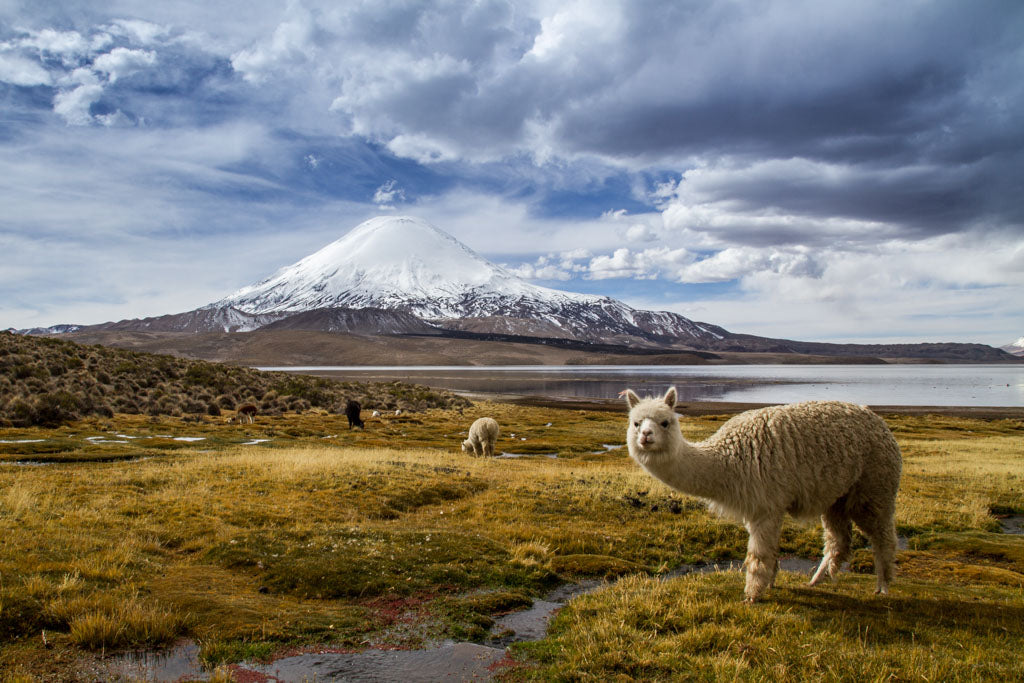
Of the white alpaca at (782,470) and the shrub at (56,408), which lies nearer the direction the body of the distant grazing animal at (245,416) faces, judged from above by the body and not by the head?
the shrub

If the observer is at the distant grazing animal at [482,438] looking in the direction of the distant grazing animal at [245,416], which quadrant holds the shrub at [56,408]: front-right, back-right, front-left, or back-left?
front-left

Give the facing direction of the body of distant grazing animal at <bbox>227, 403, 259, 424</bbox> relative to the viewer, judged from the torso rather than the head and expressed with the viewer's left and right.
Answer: facing to the left of the viewer

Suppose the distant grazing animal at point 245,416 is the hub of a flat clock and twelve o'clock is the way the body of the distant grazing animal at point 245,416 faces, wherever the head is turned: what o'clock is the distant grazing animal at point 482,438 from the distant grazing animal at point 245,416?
the distant grazing animal at point 482,438 is roughly at 8 o'clock from the distant grazing animal at point 245,416.

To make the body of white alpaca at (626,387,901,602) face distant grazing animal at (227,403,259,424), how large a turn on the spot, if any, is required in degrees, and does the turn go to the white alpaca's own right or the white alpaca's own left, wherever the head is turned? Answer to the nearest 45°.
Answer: approximately 45° to the white alpaca's own right

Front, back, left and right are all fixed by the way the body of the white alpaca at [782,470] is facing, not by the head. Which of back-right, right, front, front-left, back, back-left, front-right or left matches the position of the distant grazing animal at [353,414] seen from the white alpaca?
front-right

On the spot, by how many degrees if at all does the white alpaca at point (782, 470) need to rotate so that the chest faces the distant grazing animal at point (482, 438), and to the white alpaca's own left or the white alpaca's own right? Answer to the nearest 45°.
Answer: approximately 45° to the white alpaca's own right

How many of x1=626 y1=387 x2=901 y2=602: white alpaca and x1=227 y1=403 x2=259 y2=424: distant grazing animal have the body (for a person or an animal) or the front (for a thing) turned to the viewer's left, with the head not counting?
2

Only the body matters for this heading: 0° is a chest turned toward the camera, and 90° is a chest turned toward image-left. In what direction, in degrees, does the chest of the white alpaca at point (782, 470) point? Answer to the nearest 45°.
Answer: approximately 90°
